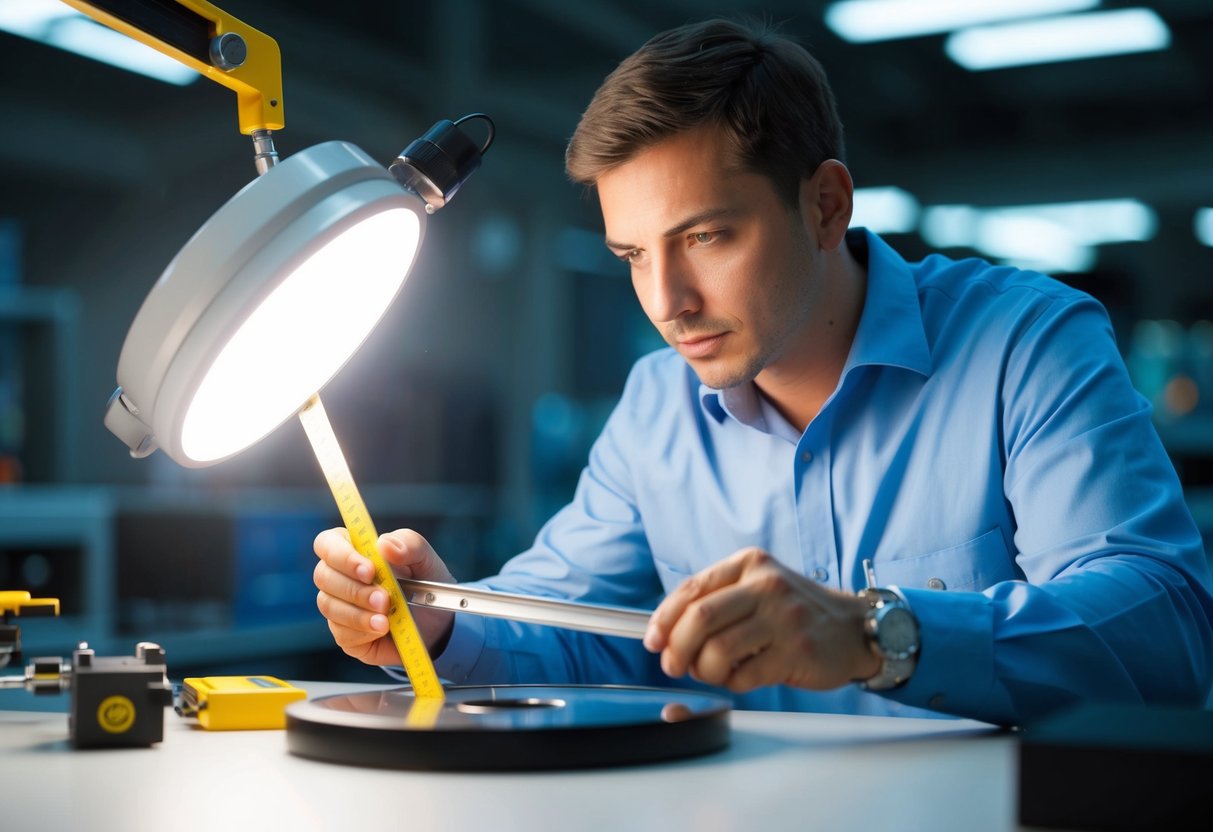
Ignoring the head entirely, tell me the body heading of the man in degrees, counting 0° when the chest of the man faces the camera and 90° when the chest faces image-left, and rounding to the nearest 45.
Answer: approximately 45°

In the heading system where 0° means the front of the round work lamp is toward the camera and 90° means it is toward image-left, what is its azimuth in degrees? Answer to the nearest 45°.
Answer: approximately 315°

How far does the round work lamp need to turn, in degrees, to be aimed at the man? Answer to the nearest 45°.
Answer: approximately 90° to its left

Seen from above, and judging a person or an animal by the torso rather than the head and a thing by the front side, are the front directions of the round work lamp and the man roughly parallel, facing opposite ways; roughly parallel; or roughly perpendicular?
roughly perpendicular
